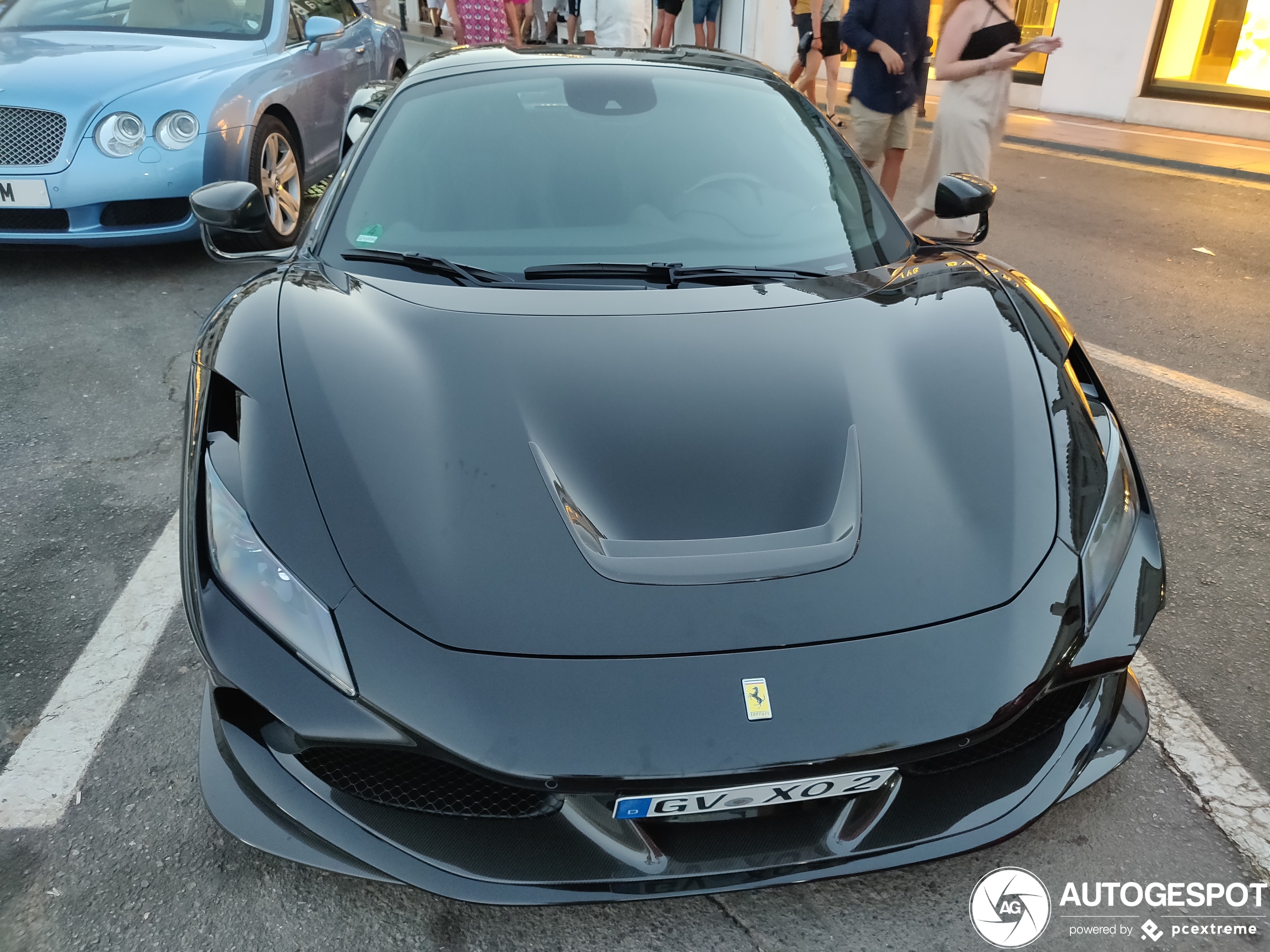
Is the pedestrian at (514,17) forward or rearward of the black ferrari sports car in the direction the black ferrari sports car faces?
rearward

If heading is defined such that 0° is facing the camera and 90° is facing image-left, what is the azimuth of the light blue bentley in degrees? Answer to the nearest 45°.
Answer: approximately 45°

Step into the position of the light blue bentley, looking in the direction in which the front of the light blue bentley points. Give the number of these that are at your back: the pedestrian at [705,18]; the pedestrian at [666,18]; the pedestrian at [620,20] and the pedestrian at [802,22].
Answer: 4

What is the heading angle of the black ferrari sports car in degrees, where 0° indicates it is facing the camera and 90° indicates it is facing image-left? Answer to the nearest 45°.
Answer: approximately 0°

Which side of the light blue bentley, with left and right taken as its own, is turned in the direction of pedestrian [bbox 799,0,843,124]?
left

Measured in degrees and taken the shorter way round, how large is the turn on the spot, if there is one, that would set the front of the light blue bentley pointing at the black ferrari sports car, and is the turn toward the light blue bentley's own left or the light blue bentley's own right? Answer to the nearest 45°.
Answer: approximately 45° to the light blue bentley's own left

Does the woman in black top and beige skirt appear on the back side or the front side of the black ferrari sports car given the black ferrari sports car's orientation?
on the back side

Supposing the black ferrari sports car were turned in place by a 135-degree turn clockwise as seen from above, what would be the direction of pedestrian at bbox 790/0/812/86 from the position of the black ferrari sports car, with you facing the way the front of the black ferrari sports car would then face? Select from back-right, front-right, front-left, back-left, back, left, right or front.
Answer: front-right

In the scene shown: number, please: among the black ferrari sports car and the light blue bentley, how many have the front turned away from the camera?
0

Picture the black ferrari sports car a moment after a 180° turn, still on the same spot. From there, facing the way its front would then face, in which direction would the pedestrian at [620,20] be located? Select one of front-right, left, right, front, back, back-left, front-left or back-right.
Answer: front

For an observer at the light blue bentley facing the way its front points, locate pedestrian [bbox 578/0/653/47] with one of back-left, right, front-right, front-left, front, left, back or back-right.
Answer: back

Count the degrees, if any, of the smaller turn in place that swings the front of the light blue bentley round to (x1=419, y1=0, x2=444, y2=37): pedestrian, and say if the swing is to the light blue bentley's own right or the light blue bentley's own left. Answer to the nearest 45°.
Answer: approximately 135° to the light blue bentley's own right
